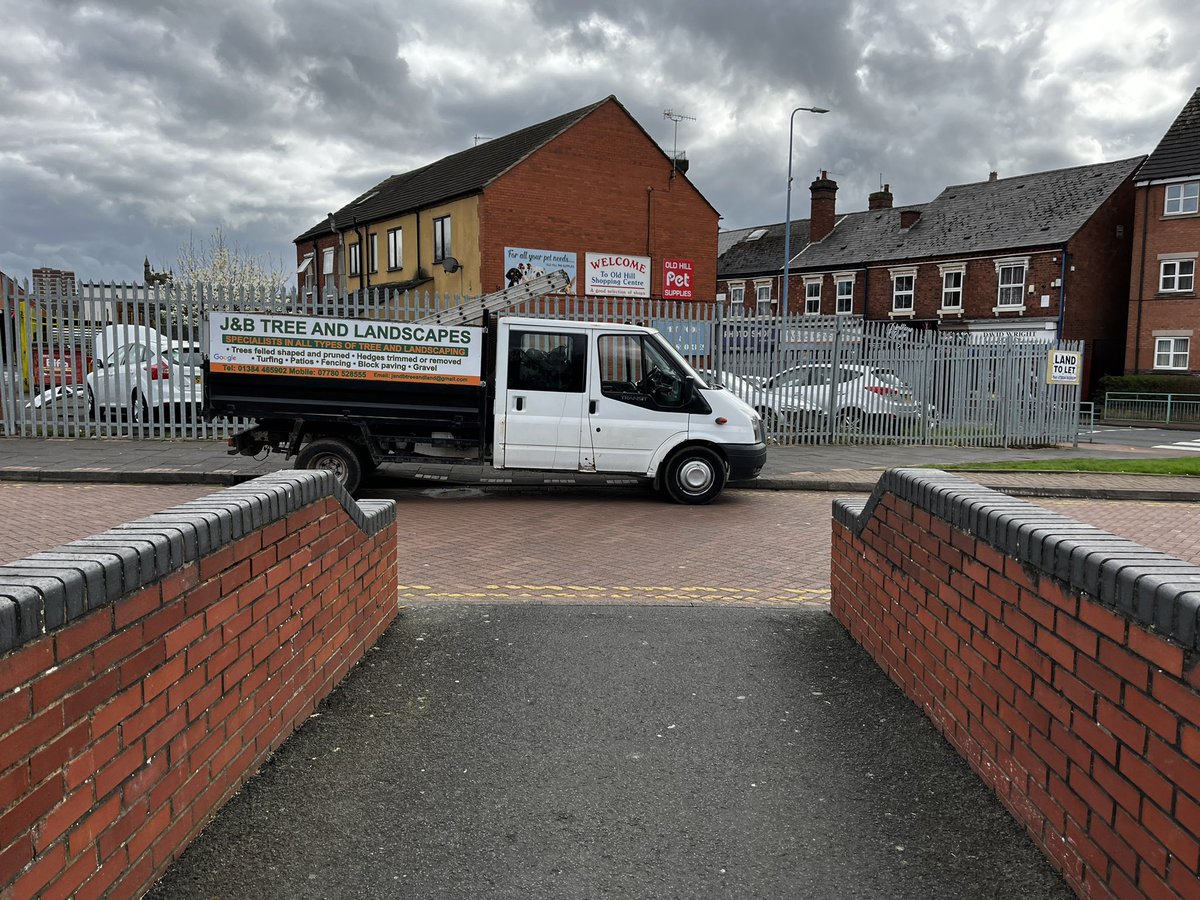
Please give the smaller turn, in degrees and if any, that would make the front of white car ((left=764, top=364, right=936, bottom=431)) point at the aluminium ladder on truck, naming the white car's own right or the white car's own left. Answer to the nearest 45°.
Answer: approximately 90° to the white car's own left

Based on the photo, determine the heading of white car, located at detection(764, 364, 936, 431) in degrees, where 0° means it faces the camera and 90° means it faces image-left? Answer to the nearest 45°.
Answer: approximately 135°

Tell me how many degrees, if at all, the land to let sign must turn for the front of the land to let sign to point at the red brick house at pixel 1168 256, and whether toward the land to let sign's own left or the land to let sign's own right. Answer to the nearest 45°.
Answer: approximately 180°

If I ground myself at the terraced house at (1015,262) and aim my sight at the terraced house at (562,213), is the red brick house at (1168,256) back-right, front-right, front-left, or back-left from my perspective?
back-left

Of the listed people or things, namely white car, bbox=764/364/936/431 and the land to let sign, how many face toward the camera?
1

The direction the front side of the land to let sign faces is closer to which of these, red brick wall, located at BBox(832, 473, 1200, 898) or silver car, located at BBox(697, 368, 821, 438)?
the red brick wall

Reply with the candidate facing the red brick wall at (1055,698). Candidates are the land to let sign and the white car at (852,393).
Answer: the land to let sign

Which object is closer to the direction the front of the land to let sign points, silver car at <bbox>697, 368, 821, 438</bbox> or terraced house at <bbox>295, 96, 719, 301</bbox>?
the silver car

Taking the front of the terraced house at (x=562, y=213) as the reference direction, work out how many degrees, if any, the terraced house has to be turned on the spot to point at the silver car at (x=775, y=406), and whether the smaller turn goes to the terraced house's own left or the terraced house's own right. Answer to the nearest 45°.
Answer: approximately 45° to the terraced house's own left

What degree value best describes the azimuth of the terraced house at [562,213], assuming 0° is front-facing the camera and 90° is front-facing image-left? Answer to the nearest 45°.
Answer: approximately 45°
